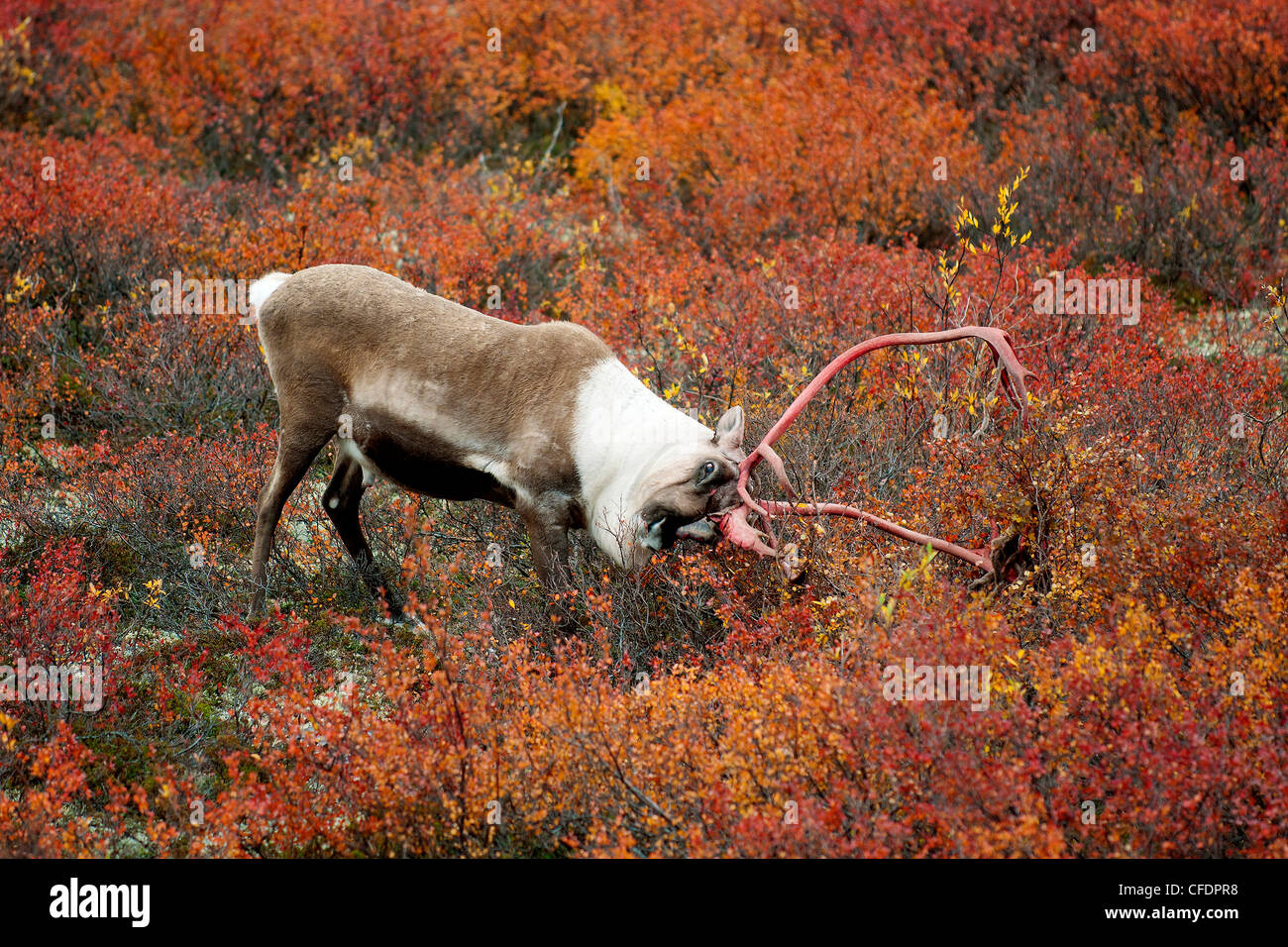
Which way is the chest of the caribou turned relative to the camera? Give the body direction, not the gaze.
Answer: to the viewer's right
